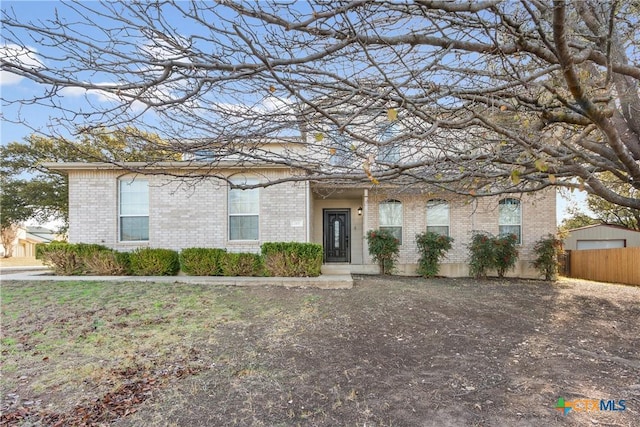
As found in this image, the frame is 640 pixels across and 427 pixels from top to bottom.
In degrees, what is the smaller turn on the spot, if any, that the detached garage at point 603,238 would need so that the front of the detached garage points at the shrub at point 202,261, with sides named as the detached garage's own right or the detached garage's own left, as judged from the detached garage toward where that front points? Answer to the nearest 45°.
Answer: approximately 45° to the detached garage's own right

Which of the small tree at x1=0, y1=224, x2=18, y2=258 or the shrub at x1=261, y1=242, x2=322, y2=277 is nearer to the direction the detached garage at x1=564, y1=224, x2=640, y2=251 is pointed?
the shrub

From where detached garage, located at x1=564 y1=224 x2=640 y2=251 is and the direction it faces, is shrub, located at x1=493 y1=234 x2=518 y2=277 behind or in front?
in front

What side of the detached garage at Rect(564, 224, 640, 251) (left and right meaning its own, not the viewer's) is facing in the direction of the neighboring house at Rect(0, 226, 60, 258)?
right

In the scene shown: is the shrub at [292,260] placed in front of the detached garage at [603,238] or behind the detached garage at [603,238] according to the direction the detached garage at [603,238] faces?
in front

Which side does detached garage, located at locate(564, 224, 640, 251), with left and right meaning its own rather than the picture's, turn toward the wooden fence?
front
